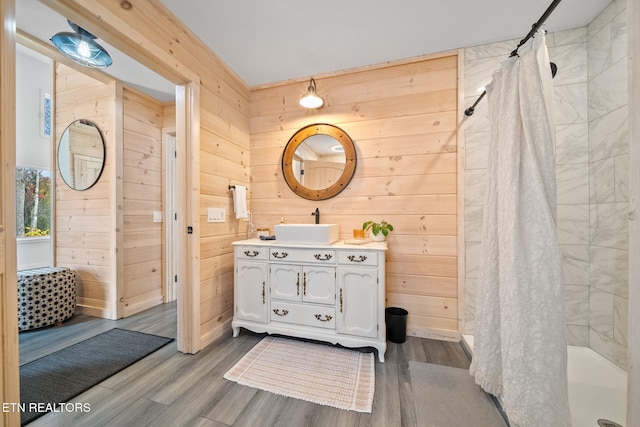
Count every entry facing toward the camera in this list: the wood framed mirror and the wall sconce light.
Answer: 2

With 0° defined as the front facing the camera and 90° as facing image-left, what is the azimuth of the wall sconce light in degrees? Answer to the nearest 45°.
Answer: approximately 0°

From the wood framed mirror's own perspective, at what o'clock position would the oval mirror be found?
The oval mirror is roughly at 3 o'clock from the wood framed mirror.

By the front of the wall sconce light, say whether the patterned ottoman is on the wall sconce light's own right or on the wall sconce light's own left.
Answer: on the wall sconce light's own right

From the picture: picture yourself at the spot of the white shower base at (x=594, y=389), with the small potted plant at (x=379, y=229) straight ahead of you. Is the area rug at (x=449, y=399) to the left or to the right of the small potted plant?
left

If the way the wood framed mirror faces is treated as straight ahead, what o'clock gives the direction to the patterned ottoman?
The patterned ottoman is roughly at 3 o'clock from the wood framed mirror.

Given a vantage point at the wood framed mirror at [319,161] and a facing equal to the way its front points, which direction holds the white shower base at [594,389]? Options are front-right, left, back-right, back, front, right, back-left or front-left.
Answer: front-left

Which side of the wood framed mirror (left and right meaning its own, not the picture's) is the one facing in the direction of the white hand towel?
right

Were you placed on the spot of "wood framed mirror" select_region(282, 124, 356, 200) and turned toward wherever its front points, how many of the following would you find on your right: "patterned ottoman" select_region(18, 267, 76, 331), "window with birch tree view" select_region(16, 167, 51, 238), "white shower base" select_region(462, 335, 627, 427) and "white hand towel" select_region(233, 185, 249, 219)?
3

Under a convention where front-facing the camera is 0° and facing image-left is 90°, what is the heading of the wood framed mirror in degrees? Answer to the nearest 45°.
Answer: approximately 0°
